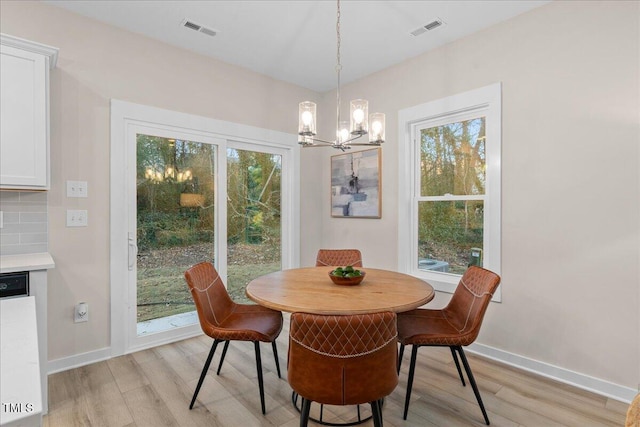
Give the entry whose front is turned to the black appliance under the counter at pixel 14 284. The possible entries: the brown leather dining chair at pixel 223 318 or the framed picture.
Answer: the framed picture

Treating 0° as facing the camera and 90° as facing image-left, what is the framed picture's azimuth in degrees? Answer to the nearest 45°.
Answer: approximately 45°

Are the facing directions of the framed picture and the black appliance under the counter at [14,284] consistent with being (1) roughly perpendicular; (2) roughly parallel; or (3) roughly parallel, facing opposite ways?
roughly perpendicular

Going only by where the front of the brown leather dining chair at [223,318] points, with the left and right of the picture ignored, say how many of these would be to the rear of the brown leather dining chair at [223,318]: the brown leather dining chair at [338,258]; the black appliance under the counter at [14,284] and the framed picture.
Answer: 1

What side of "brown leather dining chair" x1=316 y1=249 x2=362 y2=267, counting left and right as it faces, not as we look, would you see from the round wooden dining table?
front

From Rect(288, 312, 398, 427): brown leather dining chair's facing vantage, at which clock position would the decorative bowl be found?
The decorative bowl is roughly at 12 o'clock from the brown leather dining chair.

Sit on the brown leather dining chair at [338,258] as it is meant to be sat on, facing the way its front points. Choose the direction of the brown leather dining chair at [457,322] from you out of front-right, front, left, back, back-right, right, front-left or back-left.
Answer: front-left

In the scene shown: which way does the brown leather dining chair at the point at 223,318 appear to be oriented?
to the viewer's right

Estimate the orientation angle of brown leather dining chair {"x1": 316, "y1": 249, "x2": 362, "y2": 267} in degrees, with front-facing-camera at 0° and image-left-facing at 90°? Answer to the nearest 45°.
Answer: approximately 0°

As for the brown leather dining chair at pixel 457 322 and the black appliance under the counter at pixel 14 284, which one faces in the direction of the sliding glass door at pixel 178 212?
the brown leather dining chair

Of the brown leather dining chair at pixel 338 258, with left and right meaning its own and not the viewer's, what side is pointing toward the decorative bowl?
front

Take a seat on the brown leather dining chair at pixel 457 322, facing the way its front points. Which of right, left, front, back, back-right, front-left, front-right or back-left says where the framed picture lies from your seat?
front-right

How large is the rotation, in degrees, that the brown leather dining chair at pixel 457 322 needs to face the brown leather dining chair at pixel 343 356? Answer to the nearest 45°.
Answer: approximately 45° to its left

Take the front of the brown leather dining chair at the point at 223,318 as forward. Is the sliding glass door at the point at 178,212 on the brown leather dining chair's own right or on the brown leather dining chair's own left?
on the brown leather dining chair's own left

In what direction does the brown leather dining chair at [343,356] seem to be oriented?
away from the camera

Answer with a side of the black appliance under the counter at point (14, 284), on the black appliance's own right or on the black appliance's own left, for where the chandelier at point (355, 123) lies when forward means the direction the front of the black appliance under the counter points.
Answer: on the black appliance's own left

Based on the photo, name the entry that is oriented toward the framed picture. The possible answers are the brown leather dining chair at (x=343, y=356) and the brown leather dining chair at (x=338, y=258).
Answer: the brown leather dining chair at (x=343, y=356)
